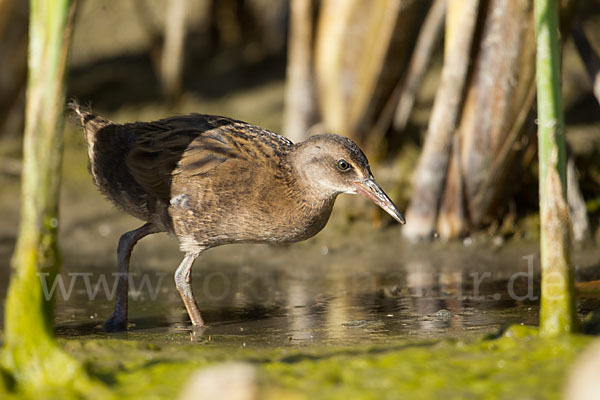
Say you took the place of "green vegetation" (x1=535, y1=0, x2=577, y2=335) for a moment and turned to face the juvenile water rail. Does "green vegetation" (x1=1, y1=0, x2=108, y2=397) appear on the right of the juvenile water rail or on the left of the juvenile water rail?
left

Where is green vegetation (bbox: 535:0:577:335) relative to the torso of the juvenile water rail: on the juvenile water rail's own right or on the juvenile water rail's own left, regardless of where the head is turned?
on the juvenile water rail's own right

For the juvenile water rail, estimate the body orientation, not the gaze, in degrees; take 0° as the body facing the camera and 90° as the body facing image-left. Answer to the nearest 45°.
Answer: approximately 270°

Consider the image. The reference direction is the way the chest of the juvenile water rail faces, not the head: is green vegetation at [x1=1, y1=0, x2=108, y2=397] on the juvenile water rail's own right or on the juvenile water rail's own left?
on the juvenile water rail's own right
